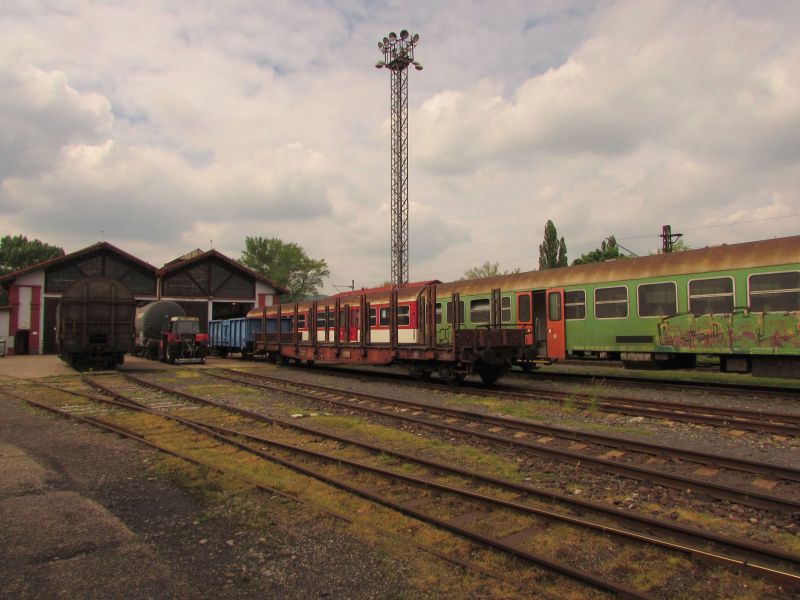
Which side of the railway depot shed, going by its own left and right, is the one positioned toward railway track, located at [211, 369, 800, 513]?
front

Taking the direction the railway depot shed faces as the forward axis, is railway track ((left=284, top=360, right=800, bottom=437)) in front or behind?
in front

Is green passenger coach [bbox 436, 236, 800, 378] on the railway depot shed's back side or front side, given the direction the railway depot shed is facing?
on the front side

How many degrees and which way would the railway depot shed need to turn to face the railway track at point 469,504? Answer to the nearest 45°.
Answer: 0° — it already faces it

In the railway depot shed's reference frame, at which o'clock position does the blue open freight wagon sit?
The blue open freight wagon is roughly at 11 o'clock from the railway depot shed.

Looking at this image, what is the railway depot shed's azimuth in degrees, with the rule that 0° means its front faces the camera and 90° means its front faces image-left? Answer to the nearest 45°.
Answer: approximately 0°
